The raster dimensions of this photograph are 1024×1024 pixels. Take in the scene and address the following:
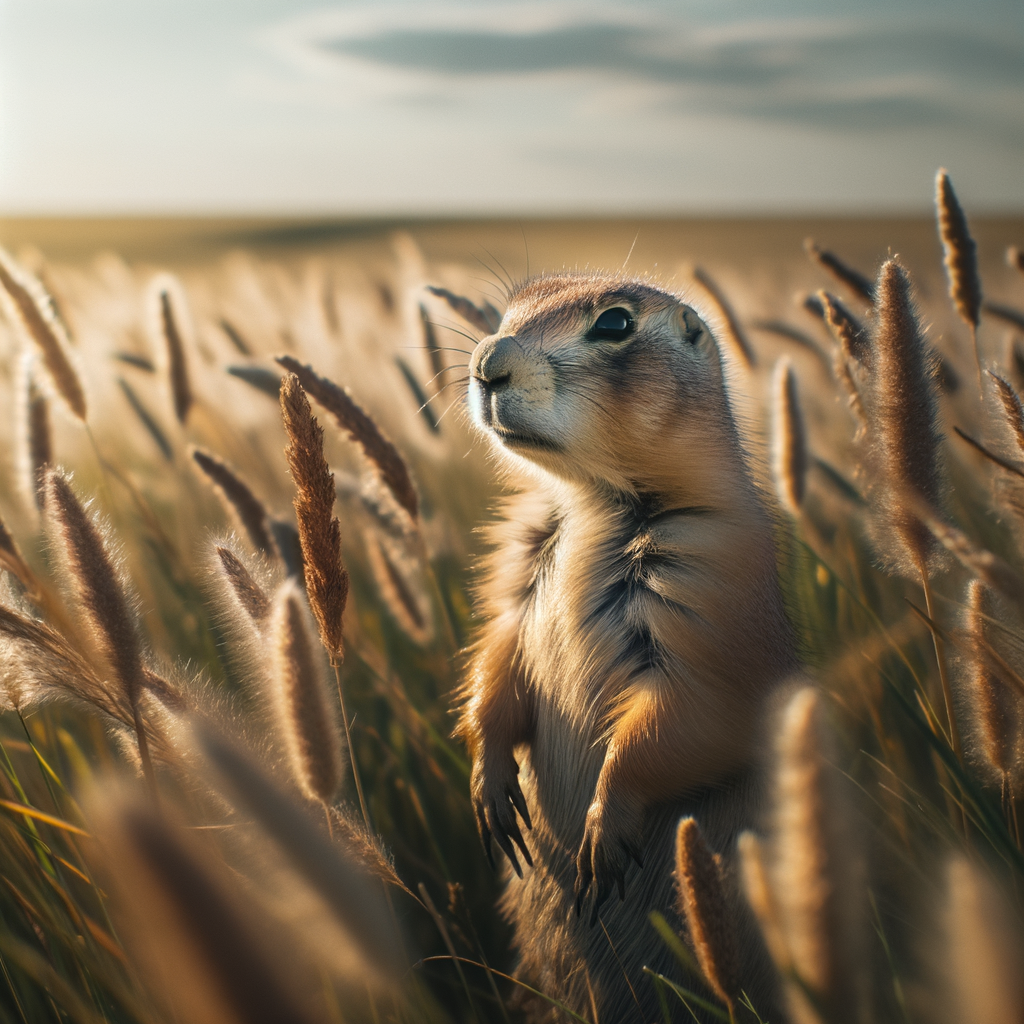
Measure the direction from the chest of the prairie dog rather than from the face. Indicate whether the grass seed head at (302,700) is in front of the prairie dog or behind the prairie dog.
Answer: in front

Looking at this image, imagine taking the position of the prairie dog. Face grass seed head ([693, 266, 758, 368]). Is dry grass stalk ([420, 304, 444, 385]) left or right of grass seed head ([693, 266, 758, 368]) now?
left

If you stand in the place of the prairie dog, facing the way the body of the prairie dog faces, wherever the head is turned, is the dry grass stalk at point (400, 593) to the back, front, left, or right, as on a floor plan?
right

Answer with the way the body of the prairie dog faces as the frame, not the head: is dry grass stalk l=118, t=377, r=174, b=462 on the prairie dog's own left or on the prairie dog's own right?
on the prairie dog's own right

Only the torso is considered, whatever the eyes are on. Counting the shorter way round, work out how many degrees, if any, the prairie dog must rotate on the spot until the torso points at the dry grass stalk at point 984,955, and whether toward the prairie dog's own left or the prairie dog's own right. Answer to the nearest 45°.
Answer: approximately 45° to the prairie dog's own left

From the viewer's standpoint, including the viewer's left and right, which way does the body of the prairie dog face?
facing the viewer and to the left of the viewer

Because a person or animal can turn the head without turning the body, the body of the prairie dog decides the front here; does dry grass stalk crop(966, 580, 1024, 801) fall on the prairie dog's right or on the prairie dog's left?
on the prairie dog's left

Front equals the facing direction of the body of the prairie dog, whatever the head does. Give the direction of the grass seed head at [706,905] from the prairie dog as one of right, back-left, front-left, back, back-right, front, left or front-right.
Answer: front-left

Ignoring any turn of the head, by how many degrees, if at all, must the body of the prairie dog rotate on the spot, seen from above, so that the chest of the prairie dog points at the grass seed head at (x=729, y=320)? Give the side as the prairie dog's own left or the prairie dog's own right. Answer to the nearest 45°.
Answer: approximately 135° to the prairie dog's own right

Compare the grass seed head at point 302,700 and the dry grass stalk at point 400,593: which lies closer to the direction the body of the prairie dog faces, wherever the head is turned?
the grass seed head

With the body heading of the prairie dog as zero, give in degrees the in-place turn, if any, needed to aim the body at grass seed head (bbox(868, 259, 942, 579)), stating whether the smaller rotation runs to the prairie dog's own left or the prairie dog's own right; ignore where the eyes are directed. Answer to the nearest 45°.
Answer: approximately 90° to the prairie dog's own left
